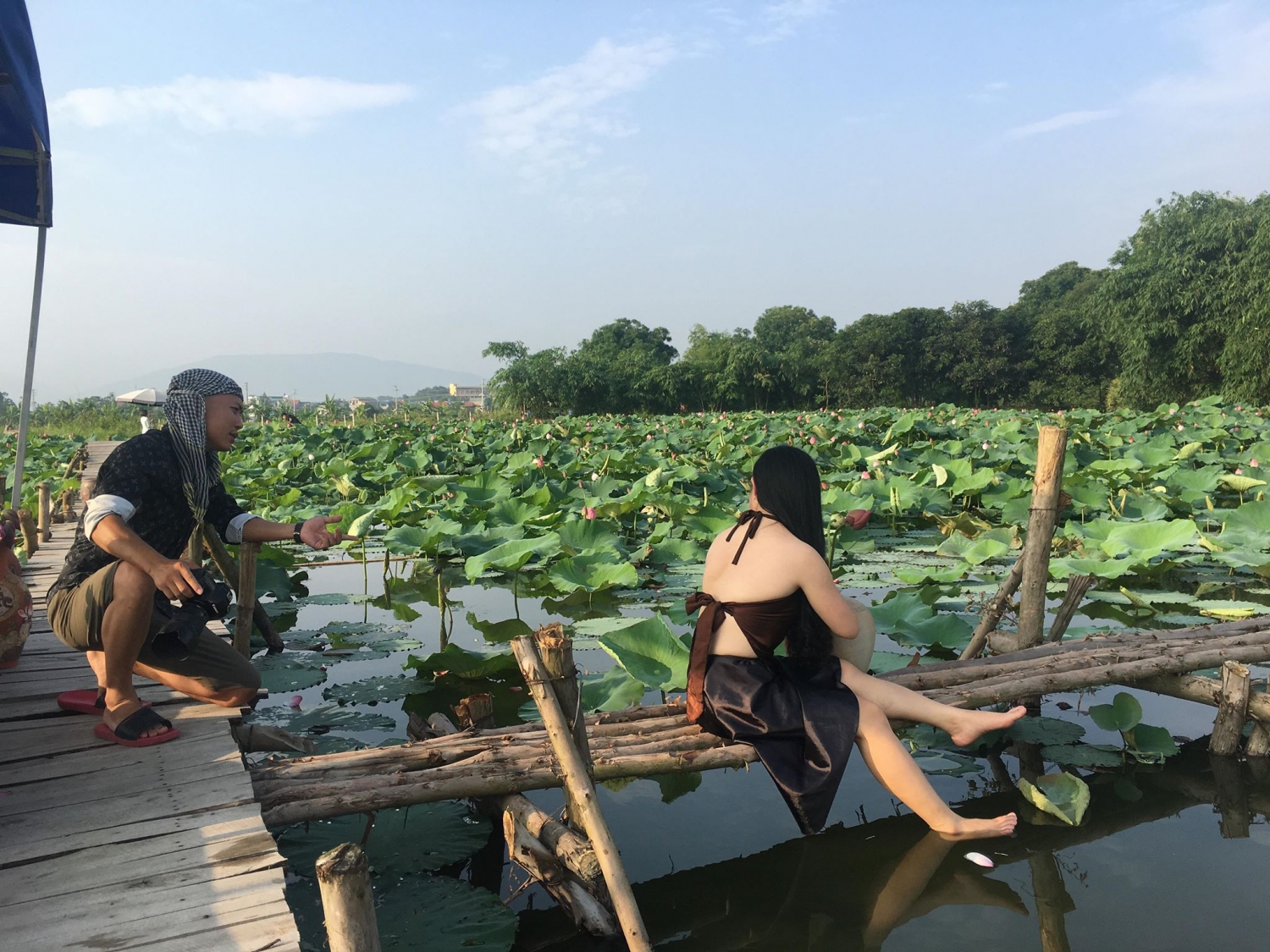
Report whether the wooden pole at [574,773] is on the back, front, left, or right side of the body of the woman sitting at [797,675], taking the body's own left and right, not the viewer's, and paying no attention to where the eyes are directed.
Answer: back

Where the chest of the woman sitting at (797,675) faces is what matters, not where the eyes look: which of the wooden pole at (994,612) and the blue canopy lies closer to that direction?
the wooden pole

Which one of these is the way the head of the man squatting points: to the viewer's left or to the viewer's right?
to the viewer's right

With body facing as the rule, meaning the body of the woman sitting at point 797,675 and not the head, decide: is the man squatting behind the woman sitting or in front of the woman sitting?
behind

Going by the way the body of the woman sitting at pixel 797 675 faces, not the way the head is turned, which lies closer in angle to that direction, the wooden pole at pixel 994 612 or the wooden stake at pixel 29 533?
the wooden pole

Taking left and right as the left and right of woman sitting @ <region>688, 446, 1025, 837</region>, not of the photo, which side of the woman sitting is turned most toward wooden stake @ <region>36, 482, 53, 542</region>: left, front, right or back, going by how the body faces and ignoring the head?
left

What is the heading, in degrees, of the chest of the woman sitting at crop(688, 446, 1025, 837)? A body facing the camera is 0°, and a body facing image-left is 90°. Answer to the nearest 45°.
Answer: approximately 225°

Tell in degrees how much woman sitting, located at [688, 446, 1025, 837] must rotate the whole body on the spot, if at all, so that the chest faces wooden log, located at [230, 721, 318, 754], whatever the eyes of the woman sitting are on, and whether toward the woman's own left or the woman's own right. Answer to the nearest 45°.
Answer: approximately 135° to the woman's own left

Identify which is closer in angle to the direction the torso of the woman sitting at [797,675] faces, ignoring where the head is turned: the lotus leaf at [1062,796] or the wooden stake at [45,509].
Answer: the lotus leaf

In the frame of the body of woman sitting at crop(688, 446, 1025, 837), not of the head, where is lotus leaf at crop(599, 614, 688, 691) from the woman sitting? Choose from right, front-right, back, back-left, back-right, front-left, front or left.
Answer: left

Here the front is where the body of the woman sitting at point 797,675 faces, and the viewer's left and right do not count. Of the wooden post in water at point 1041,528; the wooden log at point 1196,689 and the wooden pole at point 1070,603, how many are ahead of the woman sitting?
3

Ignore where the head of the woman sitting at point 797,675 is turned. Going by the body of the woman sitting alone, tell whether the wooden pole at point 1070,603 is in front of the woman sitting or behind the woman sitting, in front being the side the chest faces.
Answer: in front
